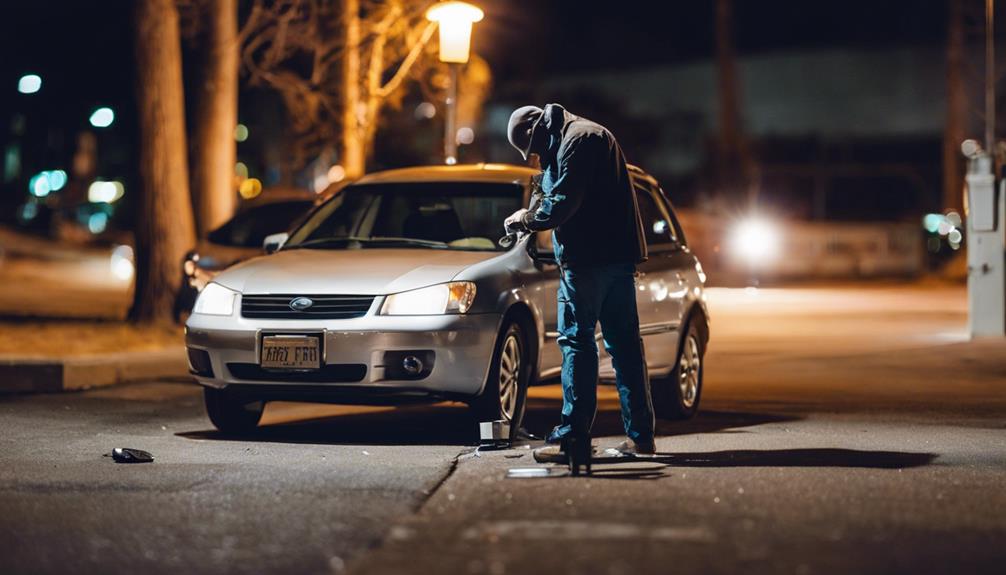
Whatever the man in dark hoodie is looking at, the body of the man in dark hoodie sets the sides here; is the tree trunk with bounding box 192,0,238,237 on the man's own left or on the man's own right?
on the man's own right

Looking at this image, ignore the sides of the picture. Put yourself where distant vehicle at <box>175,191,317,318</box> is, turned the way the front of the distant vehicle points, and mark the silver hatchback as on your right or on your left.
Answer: on your left

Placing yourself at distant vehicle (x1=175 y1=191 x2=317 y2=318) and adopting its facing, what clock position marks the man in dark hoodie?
The man in dark hoodie is roughly at 10 o'clock from the distant vehicle.

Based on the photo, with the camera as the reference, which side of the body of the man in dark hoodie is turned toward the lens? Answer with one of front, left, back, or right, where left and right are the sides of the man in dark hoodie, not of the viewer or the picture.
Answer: left

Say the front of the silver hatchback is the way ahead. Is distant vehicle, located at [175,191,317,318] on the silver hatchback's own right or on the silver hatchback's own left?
on the silver hatchback's own right

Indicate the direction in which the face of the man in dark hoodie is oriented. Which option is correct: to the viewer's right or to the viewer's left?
to the viewer's left

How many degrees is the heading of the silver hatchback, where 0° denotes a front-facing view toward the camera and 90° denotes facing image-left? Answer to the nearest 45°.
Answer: approximately 45°

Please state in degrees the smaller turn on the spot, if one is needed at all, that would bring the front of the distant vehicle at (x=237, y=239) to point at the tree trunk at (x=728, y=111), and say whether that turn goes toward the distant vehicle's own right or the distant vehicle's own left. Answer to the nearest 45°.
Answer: approximately 180°

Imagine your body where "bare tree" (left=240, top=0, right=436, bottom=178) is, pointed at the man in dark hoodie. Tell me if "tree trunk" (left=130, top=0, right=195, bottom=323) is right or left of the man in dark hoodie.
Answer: right

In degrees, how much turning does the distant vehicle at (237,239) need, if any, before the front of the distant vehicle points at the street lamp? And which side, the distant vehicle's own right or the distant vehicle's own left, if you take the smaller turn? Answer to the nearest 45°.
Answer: approximately 135° to the distant vehicle's own left

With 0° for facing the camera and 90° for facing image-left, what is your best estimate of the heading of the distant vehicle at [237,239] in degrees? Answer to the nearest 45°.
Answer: approximately 45°

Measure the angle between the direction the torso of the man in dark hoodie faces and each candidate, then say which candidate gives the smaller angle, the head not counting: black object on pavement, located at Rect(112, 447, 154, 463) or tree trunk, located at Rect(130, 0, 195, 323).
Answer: the black object on pavement
